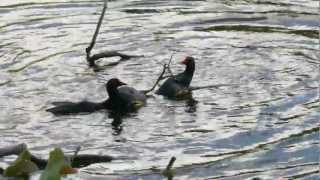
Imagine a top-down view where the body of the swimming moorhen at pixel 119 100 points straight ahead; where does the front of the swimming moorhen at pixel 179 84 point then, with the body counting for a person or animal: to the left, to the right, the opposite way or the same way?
the opposite way

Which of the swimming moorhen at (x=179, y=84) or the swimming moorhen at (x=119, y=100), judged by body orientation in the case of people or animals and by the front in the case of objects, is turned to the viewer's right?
the swimming moorhen at (x=179, y=84)

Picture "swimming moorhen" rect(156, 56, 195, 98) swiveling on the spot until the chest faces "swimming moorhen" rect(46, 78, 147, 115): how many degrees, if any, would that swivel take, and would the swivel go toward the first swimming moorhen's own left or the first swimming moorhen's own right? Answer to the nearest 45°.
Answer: approximately 135° to the first swimming moorhen's own right

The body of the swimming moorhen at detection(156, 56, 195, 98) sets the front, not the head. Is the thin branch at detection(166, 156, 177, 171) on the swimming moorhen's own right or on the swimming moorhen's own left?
on the swimming moorhen's own right

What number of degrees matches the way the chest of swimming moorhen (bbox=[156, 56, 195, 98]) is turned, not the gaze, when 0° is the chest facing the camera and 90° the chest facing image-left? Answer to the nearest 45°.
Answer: approximately 270°

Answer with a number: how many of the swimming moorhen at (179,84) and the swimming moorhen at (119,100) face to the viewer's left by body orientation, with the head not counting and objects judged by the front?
1
